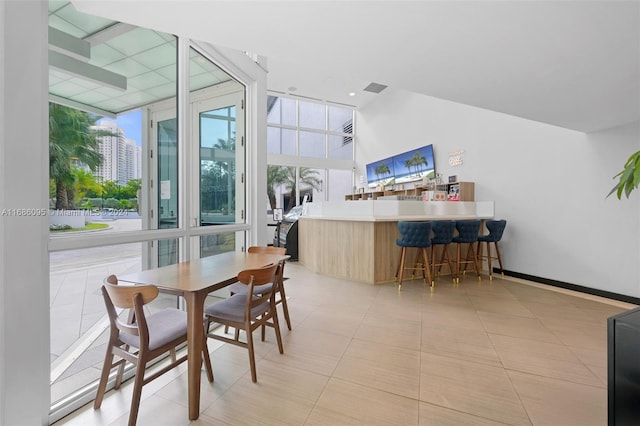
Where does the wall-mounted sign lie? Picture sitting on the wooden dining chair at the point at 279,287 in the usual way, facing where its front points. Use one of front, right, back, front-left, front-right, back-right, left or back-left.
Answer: back

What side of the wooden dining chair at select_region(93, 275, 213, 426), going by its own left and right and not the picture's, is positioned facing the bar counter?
front

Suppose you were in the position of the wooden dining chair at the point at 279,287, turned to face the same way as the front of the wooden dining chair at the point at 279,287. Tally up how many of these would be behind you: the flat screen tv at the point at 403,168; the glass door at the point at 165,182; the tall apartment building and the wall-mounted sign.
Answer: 2

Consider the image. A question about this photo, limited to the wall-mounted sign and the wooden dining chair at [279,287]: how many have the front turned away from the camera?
0

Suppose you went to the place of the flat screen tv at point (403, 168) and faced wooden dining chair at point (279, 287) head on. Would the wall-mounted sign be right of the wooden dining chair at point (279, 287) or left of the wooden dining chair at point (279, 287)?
left

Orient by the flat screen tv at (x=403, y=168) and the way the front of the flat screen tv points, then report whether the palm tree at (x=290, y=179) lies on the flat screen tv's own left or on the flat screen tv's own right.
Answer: on the flat screen tv's own right

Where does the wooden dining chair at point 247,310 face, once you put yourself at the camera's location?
facing away from the viewer and to the left of the viewer

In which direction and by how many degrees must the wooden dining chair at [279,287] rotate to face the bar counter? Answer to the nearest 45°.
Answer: approximately 180°

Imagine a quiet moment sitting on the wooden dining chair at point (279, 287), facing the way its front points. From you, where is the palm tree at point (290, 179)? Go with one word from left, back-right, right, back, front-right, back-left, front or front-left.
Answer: back-right

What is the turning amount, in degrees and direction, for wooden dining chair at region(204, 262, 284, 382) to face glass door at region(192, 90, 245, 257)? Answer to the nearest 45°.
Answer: approximately 45° to its right

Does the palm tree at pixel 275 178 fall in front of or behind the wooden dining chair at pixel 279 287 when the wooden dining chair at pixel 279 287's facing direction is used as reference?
behind

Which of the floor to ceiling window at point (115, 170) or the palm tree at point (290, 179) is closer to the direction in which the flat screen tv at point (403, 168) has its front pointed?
the floor to ceiling window

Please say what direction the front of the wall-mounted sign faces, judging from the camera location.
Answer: facing the viewer and to the left of the viewer

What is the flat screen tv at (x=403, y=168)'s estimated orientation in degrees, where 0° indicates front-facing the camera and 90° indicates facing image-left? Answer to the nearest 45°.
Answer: approximately 45°
